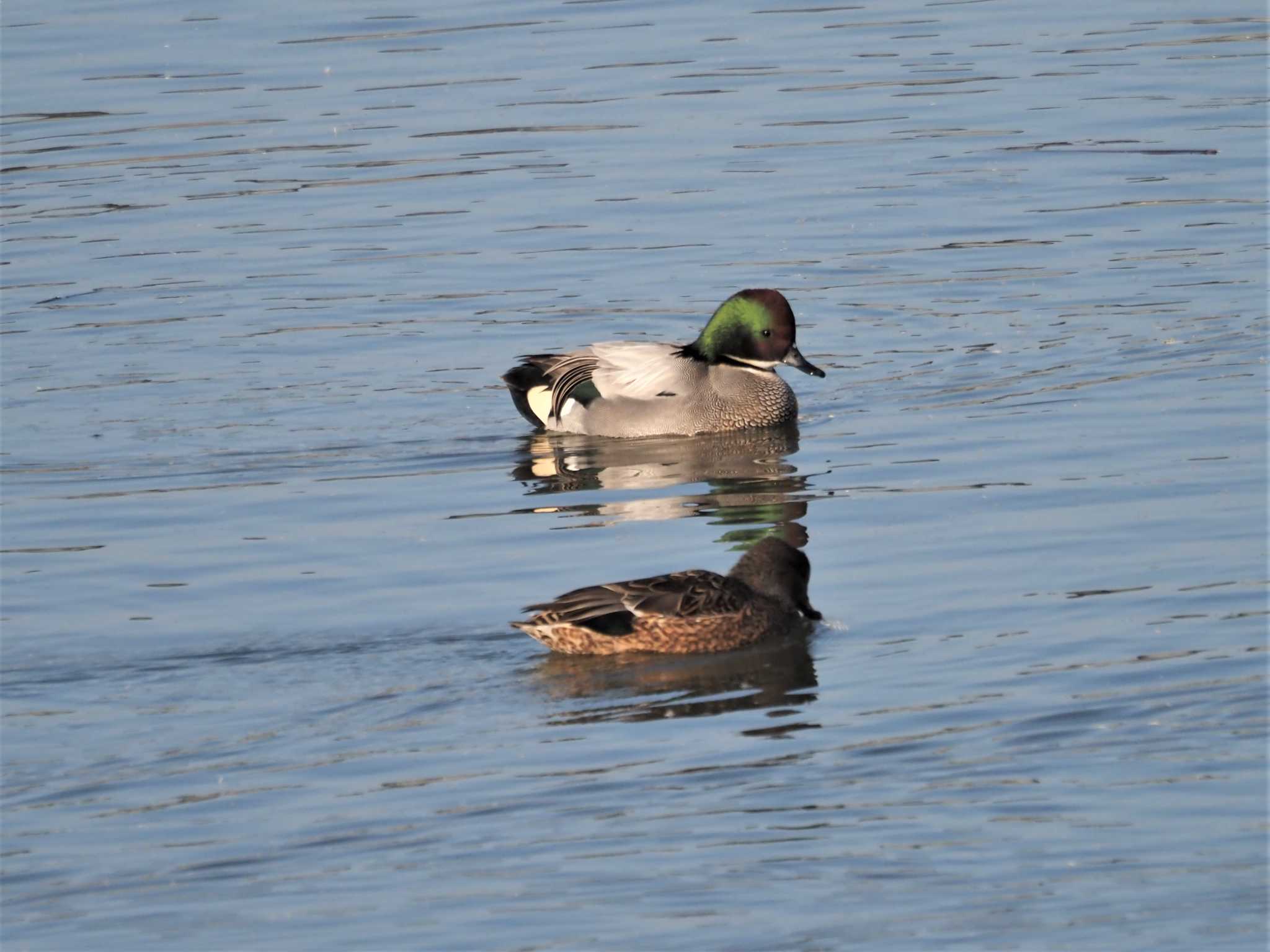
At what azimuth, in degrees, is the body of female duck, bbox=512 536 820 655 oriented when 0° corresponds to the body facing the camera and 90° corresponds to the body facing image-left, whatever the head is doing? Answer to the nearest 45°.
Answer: approximately 270°

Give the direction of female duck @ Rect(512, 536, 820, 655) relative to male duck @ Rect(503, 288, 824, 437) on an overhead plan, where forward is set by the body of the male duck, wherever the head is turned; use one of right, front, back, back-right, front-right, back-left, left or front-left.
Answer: right

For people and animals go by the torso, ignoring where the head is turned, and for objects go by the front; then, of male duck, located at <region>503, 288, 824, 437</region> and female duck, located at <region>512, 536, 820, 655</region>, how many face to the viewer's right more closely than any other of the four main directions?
2

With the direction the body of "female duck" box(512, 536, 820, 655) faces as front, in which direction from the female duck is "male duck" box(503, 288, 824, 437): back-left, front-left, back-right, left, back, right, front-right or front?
left

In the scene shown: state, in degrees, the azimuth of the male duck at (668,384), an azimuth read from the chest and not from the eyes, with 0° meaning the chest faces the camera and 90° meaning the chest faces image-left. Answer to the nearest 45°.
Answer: approximately 270°
